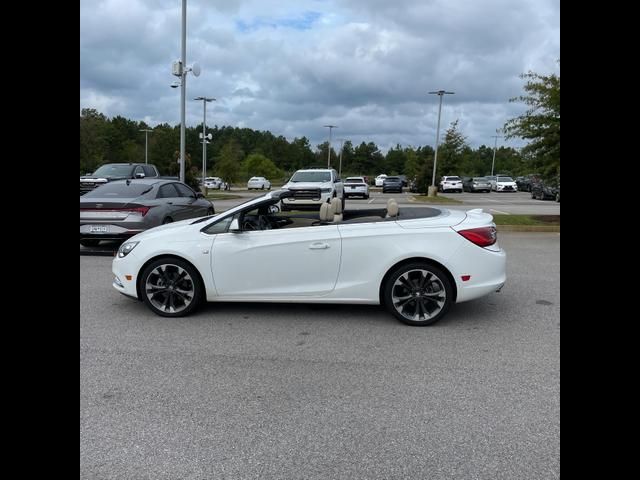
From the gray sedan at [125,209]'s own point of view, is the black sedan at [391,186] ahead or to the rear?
ahead

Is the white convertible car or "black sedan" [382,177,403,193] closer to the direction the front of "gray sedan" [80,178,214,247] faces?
the black sedan

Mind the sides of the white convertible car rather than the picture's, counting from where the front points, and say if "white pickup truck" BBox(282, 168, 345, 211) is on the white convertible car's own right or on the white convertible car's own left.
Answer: on the white convertible car's own right

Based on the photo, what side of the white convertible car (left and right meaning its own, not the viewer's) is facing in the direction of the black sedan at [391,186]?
right

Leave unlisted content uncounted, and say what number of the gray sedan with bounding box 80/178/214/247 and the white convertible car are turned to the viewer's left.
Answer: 1

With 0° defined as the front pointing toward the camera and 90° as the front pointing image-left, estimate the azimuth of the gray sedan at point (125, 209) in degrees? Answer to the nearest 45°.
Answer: approximately 225°

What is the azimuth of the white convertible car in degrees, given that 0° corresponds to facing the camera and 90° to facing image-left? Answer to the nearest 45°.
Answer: approximately 90°

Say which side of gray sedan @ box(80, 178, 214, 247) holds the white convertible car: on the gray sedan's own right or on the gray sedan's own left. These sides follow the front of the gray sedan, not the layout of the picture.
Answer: on the gray sedan's own right
